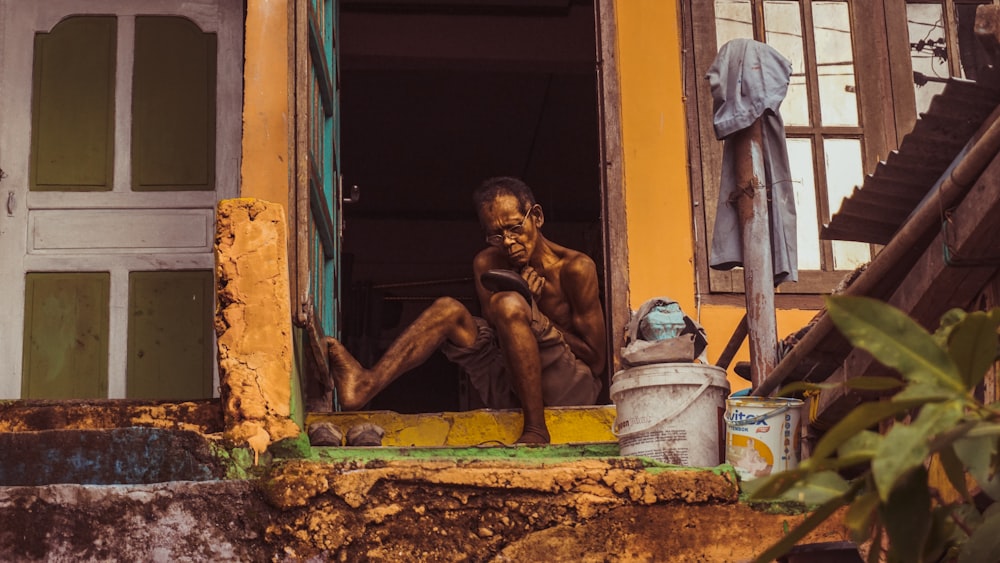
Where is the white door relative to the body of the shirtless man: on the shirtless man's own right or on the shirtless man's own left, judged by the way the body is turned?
on the shirtless man's own right

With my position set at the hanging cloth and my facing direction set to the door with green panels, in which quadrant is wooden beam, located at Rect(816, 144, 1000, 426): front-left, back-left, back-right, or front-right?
back-left

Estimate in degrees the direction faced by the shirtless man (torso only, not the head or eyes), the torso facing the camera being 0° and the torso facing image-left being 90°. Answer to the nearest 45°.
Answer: approximately 45°

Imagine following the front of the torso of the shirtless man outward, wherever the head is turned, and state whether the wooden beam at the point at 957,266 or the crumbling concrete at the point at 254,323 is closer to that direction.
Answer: the crumbling concrete

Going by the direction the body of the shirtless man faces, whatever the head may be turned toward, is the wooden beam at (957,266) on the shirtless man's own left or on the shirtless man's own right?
on the shirtless man's own left

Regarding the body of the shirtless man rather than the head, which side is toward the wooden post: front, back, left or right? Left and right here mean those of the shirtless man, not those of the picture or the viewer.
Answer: left

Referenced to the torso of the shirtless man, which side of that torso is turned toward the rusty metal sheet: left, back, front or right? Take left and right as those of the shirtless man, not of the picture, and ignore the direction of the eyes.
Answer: left

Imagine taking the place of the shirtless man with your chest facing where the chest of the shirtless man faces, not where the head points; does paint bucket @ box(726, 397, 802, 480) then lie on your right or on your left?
on your left

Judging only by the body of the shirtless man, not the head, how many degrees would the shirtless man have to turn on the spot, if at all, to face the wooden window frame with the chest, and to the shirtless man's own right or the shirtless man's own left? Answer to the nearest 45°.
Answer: approximately 135° to the shirtless man's own left
